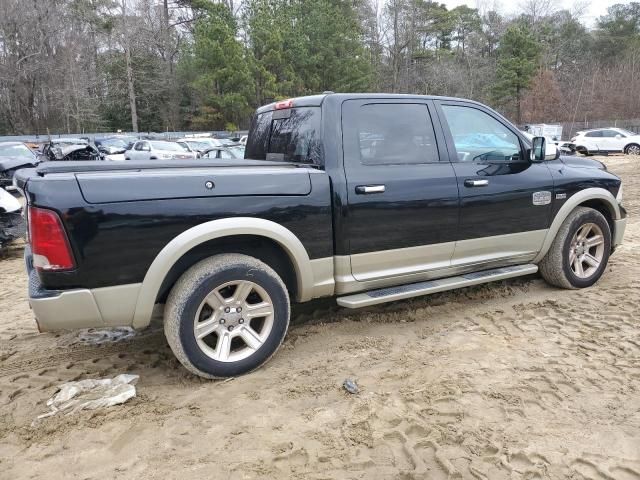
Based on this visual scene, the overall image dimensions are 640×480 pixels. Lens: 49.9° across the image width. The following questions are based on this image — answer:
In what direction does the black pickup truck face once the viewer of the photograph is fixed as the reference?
facing away from the viewer and to the right of the viewer

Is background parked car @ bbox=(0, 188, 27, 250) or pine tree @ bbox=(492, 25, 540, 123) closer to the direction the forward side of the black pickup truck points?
the pine tree

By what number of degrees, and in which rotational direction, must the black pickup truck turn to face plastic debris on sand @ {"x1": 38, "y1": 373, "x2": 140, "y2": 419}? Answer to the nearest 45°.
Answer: approximately 180°

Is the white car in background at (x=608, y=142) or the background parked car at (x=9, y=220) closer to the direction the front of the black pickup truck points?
the white car in background

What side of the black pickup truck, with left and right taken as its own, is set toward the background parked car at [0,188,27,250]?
left

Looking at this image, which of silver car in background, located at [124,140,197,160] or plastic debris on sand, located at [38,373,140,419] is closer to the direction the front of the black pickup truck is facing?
the silver car in background

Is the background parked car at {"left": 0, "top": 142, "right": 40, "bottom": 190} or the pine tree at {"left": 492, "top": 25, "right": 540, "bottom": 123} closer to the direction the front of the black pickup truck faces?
the pine tree
